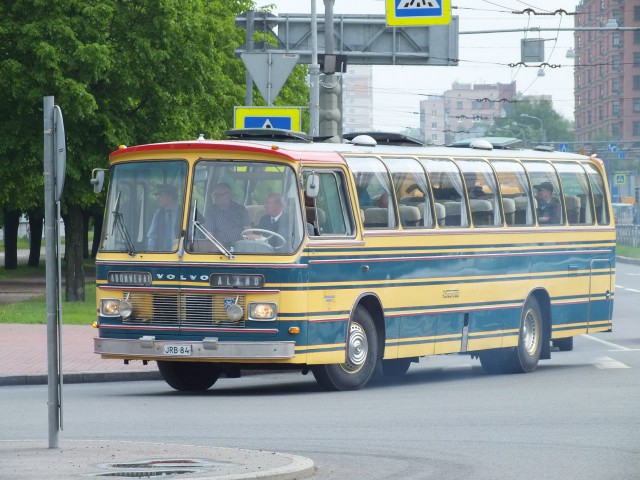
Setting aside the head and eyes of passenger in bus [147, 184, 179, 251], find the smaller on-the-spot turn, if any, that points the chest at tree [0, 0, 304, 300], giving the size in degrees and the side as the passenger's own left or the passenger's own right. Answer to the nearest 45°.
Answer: approximately 135° to the passenger's own right

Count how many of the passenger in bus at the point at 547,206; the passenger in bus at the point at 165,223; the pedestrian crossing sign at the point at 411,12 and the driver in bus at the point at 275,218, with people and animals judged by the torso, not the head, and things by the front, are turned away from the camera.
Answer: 0

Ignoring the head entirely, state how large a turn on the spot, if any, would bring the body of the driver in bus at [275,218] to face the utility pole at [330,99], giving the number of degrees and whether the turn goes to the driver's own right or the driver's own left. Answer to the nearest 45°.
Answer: approximately 135° to the driver's own right

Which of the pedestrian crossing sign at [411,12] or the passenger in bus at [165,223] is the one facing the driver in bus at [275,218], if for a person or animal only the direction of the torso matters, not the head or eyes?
the pedestrian crossing sign

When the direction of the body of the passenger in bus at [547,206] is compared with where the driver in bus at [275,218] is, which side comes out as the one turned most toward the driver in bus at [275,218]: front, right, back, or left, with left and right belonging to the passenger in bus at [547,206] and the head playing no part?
front

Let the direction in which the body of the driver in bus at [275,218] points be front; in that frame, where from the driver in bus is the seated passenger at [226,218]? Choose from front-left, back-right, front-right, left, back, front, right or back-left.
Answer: front-right

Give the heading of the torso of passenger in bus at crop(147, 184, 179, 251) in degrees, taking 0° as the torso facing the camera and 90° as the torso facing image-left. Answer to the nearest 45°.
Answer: approximately 45°

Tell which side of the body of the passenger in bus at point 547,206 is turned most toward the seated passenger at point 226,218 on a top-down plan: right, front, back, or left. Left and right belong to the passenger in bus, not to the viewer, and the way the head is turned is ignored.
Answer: front

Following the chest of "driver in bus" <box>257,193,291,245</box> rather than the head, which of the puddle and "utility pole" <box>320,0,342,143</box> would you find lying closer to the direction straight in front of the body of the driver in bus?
the puddle

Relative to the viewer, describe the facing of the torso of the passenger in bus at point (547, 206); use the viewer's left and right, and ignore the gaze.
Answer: facing the viewer and to the left of the viewer

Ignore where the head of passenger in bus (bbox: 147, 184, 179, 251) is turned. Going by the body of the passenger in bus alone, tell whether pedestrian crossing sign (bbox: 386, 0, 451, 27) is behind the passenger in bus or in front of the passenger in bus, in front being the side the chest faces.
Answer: behind

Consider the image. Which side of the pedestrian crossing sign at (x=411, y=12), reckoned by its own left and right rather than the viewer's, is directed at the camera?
front

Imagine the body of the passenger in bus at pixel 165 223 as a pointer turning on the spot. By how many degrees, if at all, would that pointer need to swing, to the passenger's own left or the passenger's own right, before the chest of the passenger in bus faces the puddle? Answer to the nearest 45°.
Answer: approximately 45° to the passenger's own left
